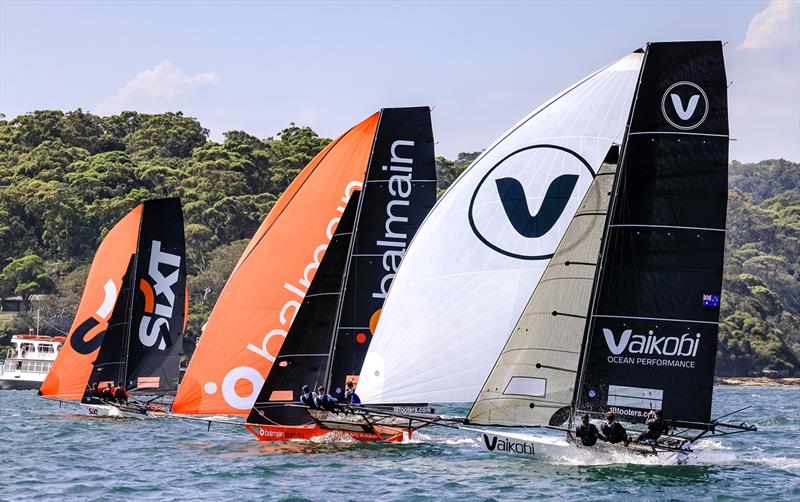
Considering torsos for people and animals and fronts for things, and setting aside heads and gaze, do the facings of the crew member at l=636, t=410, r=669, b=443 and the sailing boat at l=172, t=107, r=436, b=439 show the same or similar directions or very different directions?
same or similar directions

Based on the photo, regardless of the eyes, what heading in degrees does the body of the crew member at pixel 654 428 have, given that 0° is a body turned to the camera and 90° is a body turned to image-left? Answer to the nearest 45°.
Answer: approximately 45°

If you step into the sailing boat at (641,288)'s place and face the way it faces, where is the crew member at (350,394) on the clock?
The crew member is roughly at 1 o'clock from the sailing boat.

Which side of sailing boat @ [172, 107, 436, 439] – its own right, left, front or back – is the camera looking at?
left

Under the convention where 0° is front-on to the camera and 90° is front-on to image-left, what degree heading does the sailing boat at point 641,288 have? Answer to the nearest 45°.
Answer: approximately 90°

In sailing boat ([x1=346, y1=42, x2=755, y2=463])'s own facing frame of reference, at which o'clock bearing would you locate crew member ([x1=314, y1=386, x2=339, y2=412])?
The crew member is roughly at 1 o'clock from the sailing boat.
